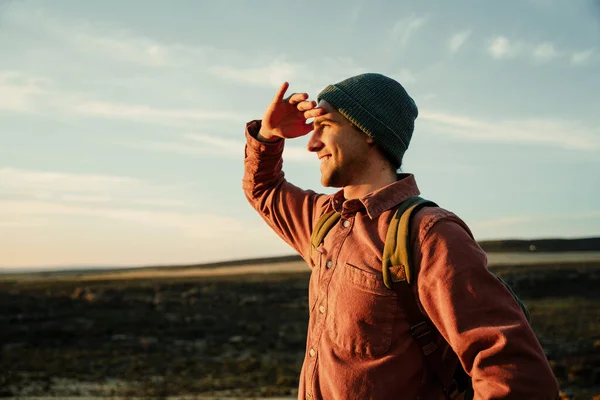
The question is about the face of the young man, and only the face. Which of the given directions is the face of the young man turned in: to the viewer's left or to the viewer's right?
to the viewer's left

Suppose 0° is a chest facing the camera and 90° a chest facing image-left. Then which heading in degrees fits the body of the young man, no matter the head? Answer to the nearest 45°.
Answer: approximately 45°
